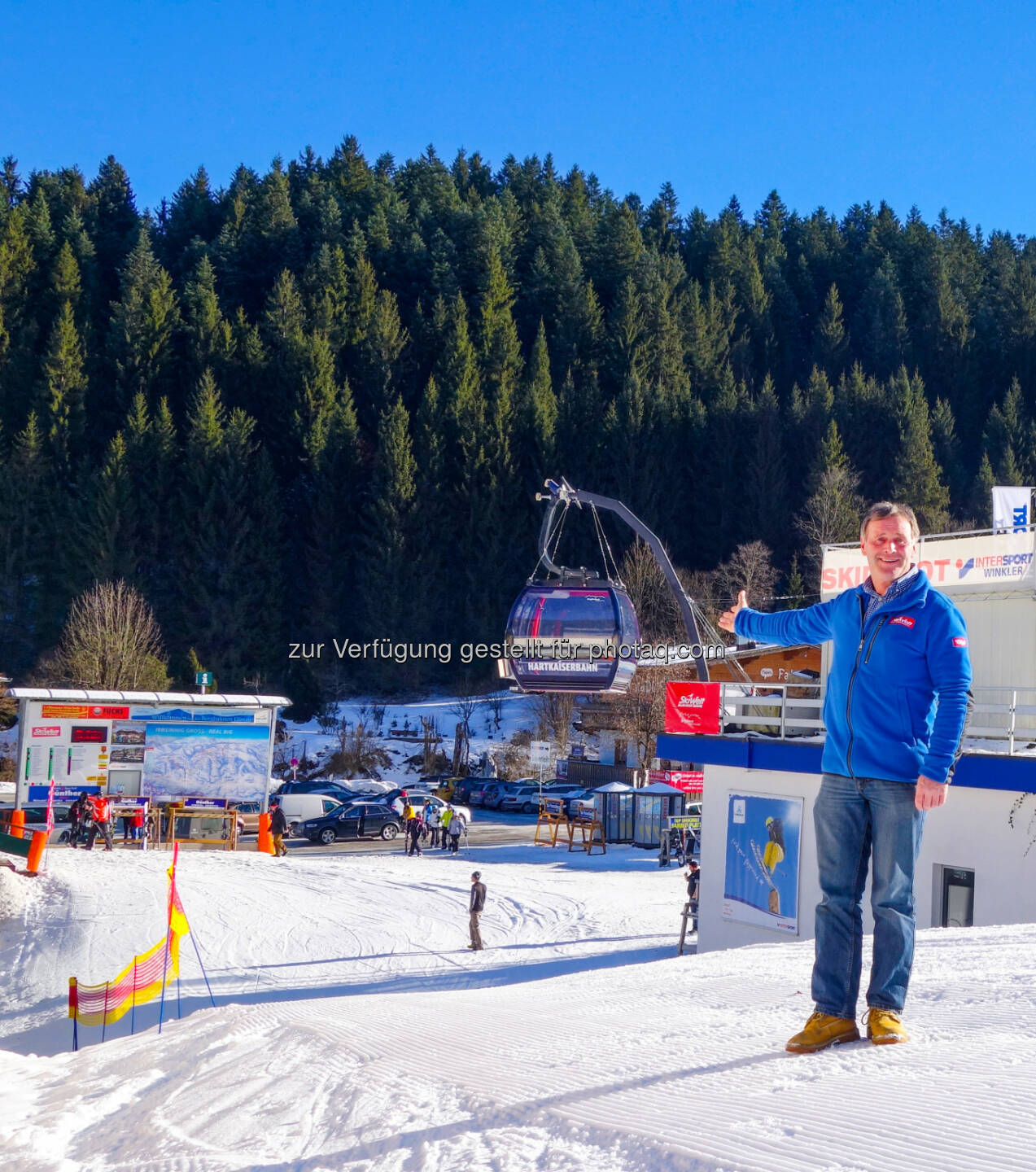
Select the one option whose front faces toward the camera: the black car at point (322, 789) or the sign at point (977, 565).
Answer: the sign

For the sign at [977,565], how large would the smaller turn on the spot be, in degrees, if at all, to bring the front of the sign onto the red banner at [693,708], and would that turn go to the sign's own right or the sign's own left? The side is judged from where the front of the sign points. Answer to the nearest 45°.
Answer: approximately 45° to the sign's own right

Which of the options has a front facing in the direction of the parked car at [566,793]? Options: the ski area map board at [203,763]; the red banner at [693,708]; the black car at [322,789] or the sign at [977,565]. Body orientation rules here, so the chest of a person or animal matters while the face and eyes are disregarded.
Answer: the black car

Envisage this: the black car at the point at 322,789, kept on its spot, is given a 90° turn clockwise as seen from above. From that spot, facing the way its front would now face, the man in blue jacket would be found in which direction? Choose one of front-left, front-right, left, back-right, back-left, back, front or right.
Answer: front

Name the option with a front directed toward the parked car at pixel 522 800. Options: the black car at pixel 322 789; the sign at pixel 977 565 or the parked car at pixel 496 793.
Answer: the black car

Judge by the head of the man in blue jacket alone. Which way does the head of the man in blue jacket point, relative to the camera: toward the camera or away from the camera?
toward the camera

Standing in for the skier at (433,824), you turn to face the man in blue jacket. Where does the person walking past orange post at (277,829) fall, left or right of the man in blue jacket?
right

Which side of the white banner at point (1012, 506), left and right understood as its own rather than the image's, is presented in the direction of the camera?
front

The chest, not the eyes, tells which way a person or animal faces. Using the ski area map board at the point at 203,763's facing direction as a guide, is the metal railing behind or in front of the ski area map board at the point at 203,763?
in front

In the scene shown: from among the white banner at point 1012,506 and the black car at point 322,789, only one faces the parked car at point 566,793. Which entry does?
the black car

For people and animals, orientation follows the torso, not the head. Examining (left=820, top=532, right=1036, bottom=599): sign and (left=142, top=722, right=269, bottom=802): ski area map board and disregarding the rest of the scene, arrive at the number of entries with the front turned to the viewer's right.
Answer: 0

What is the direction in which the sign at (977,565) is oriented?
toward the camera

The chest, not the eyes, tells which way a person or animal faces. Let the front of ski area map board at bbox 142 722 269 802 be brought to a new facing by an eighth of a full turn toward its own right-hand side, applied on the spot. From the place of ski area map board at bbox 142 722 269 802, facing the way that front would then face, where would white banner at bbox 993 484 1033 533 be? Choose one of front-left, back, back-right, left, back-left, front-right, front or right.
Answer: left

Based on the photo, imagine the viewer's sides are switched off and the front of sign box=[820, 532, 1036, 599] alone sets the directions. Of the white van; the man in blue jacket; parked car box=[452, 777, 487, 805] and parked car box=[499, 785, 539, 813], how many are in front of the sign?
1
